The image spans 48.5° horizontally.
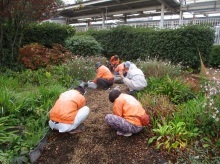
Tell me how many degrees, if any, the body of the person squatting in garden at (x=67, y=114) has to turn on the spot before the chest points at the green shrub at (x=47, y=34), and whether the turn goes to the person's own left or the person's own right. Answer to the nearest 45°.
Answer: approximately 45° to the person's own left

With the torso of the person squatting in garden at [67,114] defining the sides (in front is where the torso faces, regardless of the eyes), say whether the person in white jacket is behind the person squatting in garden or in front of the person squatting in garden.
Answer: in front

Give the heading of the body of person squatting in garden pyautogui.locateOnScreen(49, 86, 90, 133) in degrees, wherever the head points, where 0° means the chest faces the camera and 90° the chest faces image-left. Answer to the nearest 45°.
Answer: approximately 225°

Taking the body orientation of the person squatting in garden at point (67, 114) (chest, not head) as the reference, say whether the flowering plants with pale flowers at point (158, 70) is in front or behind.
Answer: in front

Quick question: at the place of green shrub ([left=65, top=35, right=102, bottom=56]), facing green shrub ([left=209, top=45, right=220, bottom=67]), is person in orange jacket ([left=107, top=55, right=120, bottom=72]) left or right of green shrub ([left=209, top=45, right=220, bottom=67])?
right

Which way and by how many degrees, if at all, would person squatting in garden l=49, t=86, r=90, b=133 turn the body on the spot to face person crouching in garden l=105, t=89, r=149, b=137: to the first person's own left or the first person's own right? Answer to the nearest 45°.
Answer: approximately 45° to the first person's own right

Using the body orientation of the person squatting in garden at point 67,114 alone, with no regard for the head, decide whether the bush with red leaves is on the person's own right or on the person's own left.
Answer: on the person's own left

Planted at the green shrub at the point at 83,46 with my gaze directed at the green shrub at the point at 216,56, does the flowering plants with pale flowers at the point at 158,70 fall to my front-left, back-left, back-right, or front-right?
front-right

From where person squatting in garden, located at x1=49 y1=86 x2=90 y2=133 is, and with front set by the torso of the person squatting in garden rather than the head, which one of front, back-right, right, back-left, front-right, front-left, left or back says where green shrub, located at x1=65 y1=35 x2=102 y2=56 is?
front-left

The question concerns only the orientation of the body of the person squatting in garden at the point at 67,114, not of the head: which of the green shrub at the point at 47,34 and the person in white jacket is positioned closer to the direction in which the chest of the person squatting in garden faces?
the person in white jacket

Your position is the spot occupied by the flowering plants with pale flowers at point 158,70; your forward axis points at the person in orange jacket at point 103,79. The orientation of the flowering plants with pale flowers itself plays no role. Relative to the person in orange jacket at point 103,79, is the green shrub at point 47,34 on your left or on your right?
right

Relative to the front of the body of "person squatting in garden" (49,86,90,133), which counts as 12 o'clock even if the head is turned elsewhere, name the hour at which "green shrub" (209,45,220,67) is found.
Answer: The green shrub is roughly at 12 o'clock from the person squatting in garden.

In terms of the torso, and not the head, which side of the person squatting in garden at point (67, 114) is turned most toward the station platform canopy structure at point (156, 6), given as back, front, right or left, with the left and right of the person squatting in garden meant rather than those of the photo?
front

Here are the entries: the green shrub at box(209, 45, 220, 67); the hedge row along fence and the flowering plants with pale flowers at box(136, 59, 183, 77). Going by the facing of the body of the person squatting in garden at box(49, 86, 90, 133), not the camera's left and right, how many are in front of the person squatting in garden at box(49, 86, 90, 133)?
3

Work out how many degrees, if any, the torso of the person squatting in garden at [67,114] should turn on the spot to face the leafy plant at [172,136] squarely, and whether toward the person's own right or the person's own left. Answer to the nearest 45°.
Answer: approximately 90° to the person's own right
